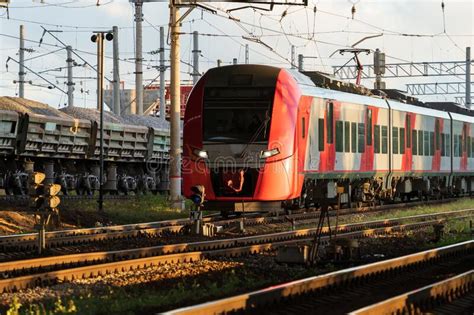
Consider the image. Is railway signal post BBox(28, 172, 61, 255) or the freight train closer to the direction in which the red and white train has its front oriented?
the railway signal post

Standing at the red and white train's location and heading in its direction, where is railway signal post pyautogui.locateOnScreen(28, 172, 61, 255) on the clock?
The railway signal post is roughly at 12 o'clock from the red and white train.

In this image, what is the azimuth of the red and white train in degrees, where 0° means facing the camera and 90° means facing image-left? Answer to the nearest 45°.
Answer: approximately 45°

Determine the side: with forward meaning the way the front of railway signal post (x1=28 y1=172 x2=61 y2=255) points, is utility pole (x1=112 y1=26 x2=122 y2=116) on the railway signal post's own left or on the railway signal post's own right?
on the railway signal post's own left
